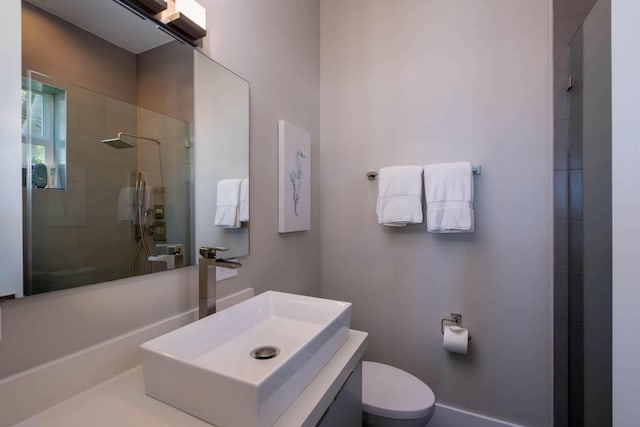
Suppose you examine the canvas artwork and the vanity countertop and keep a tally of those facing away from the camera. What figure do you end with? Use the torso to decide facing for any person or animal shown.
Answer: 0

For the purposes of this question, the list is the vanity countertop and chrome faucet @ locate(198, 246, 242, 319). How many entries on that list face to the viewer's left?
0

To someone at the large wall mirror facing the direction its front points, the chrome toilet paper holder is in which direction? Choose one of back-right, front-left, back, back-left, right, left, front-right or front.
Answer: front-left

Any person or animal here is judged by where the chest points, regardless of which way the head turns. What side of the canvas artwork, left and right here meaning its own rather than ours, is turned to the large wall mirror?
right

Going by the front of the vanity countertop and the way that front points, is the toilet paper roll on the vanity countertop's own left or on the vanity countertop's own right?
on the vanity countertop's own left

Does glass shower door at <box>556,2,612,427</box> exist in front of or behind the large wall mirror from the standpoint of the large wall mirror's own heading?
in front

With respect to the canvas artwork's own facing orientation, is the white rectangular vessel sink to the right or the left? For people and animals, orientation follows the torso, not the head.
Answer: on its right

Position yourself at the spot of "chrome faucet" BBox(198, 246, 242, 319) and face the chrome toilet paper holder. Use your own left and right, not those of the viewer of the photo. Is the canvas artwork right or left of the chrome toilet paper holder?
left

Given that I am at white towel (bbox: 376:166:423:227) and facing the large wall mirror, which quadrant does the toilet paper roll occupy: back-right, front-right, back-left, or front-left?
back-left
